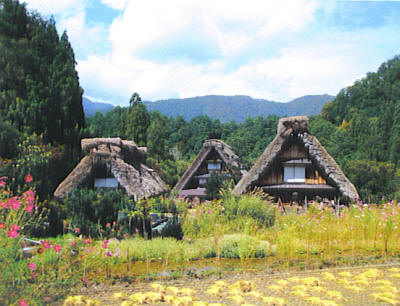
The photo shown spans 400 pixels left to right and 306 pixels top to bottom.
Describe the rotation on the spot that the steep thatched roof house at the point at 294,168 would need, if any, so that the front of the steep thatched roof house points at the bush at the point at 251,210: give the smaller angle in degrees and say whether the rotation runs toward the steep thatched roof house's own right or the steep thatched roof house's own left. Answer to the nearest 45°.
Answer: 0° — it already faces it

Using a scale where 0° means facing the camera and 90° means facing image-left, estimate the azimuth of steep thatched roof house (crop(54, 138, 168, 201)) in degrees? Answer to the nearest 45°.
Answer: approximately 45°

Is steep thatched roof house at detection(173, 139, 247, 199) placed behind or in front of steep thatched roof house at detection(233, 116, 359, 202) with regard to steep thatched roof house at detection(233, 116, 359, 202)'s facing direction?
behind

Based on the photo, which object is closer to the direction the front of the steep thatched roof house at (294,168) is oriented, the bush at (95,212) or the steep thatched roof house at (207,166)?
the bush

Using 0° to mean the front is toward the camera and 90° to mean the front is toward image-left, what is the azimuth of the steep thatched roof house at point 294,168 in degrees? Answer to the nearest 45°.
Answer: approximately 0°

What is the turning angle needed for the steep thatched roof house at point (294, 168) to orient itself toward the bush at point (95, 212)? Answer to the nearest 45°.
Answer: approximately 45° to its right
